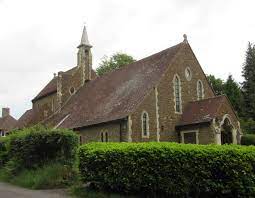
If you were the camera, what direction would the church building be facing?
facing the viewer and to the right of the viewer

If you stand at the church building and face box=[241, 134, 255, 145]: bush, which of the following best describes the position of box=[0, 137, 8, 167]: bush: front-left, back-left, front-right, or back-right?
back-right

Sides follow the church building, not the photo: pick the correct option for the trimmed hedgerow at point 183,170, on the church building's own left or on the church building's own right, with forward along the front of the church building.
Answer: on the church building's own right

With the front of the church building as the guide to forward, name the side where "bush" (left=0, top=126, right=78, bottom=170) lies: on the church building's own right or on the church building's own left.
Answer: on the church building's own right

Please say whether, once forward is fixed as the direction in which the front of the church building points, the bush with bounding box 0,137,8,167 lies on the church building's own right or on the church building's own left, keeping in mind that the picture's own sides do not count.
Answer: on the church building's own right
